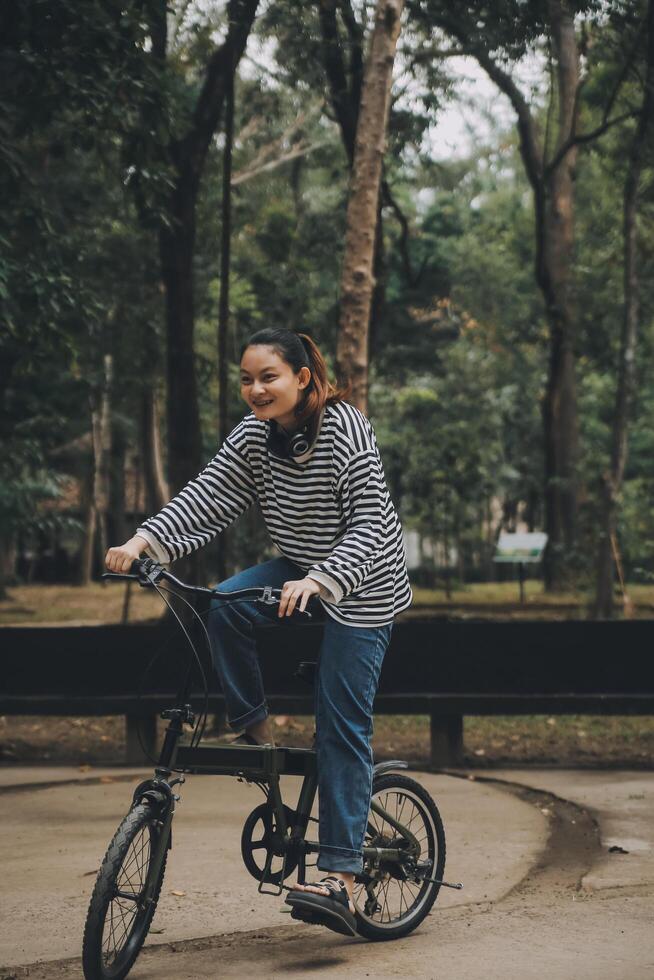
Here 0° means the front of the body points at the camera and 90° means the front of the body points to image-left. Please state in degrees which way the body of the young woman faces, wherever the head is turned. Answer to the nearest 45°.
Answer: approximately 45°

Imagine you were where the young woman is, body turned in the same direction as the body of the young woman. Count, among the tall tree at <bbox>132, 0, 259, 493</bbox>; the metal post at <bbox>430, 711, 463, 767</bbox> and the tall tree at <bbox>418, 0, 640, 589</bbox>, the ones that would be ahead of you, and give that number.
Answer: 0

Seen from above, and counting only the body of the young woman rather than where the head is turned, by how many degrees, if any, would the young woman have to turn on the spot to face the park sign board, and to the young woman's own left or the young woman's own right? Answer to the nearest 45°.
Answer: approximately 135° to the young woman's own right

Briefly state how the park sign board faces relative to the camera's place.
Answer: facing the viewer

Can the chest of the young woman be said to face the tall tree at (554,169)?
no

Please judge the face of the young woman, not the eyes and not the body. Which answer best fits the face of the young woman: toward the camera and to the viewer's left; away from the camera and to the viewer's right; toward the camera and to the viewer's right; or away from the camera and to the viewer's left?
toward the camera and to the viewer's left

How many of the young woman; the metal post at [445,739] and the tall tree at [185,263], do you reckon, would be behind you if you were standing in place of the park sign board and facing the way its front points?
0

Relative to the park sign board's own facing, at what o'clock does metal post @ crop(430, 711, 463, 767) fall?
The metal post is roughly at 12 o'clock from the park sign board.

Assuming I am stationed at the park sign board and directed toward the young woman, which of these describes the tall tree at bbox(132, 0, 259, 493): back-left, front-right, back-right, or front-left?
front-right

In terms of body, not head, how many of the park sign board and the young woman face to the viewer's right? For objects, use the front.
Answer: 0

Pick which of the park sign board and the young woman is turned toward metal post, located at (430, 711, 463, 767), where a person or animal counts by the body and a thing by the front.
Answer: the park sign board

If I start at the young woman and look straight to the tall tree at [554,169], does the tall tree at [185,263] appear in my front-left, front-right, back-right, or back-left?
front-left

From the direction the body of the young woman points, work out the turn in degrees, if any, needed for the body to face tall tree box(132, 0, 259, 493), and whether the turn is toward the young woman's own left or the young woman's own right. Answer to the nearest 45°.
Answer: approximately 135° to the young woman's own right
